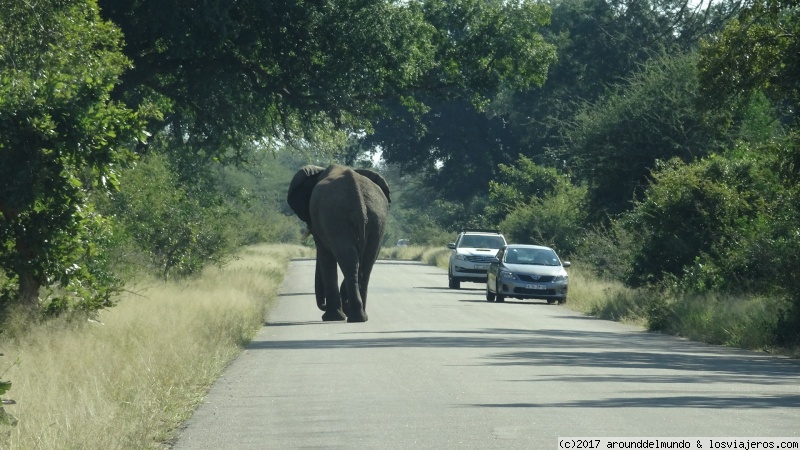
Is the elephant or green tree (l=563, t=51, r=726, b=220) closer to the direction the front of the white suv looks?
the elephant

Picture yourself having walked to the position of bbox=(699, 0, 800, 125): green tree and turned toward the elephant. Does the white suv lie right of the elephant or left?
right

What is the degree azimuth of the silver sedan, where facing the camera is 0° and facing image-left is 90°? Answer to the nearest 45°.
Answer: approximately 0°

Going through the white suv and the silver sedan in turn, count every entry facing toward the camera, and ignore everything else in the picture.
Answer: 2

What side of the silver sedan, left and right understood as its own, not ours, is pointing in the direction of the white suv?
back
